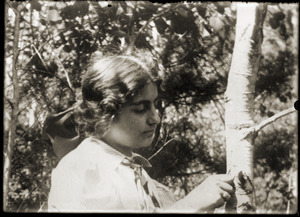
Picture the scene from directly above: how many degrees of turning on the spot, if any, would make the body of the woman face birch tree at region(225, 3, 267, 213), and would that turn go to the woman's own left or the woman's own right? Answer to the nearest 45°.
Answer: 0° — they already face it

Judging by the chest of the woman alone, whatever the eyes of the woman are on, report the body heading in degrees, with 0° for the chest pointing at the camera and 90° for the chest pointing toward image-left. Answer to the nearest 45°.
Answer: approximately 270°
